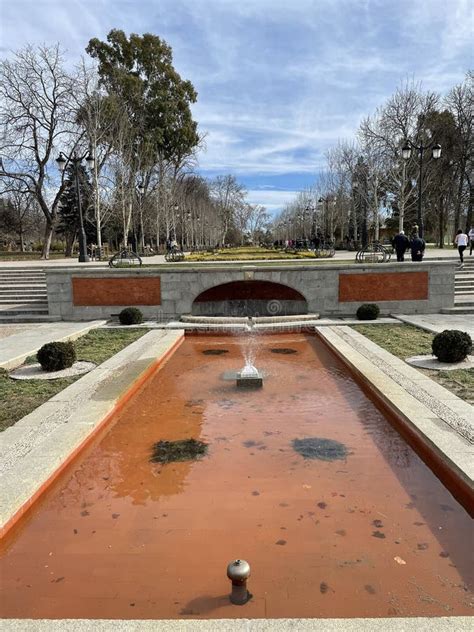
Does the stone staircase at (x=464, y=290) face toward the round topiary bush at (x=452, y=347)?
yes

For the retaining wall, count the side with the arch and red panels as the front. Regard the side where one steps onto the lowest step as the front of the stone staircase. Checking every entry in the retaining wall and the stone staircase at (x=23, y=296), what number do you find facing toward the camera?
2

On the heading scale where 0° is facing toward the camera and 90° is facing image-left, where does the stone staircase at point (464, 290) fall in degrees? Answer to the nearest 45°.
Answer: approximately 0°

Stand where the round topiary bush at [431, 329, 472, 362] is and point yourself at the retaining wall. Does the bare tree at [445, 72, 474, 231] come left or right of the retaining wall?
right

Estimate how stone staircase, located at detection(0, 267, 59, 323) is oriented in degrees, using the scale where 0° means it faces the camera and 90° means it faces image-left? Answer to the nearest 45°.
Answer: approximately 0°

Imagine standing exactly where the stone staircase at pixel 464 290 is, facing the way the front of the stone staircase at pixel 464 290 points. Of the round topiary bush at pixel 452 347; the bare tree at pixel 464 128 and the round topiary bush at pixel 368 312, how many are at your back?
1

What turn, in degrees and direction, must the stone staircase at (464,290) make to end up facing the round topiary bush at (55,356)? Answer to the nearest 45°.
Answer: approximately 45° to its right
